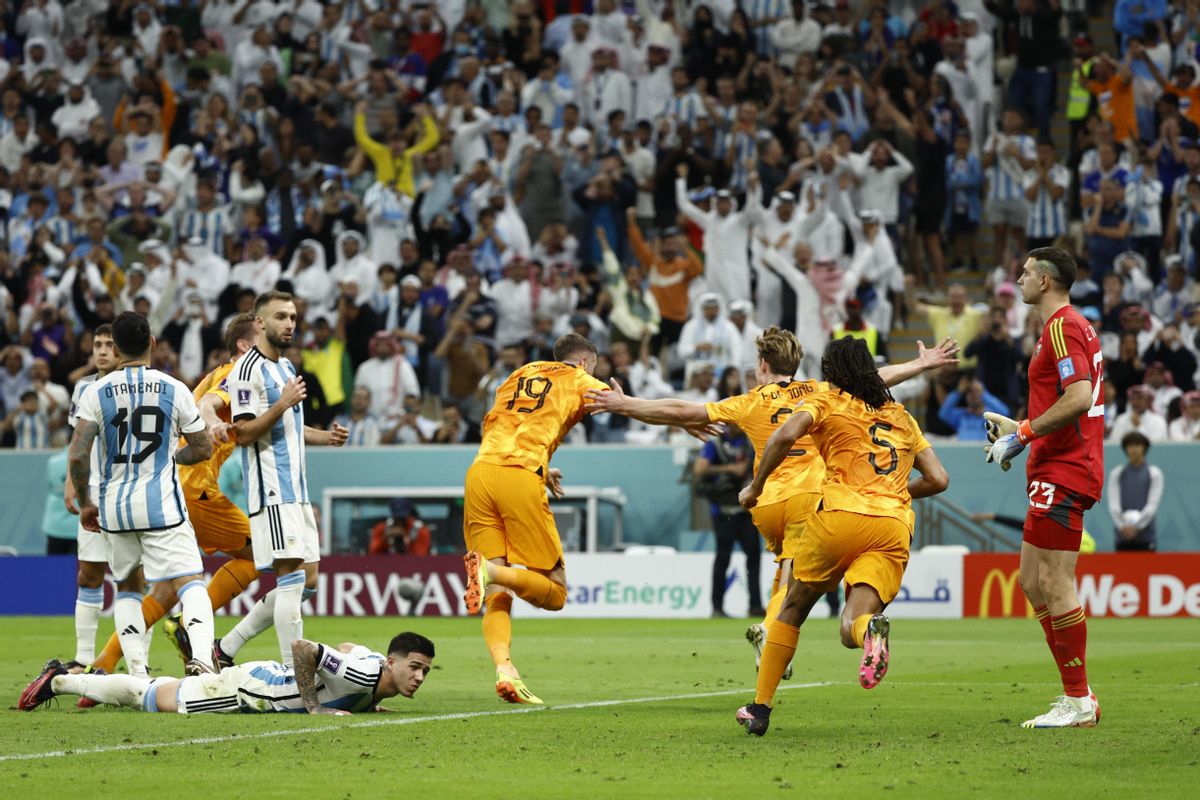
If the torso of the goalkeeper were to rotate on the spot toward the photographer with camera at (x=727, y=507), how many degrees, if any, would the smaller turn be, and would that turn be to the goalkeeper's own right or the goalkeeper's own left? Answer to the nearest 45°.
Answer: approximately 90° to the goalkeeper's own right

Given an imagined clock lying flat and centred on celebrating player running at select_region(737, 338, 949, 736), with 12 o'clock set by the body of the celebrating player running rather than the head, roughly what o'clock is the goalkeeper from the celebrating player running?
The goalkeeper is roughly at 4 o'clock from the celebrating player running.

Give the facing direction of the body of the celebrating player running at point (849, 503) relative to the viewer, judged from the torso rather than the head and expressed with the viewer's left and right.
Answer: facing away from the viewer and to the left of the viewer

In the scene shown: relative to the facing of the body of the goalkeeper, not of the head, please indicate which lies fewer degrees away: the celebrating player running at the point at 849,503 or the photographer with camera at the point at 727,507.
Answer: the celebrating player running

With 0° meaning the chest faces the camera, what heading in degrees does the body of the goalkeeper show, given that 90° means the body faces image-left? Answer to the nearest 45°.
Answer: approximately 90°

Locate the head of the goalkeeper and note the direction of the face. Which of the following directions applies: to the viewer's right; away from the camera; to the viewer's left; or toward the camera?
to the viewer's left

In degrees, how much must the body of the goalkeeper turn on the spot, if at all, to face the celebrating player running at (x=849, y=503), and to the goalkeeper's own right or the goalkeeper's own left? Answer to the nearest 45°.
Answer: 0° — they already face them
